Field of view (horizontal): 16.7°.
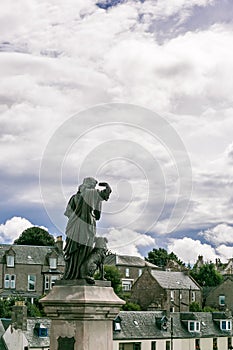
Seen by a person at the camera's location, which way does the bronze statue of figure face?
facing away from the viewer and to the right of the viewer
